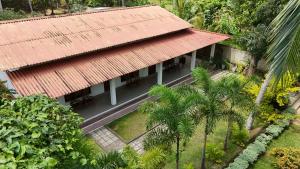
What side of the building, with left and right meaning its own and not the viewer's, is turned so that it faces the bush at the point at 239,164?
front

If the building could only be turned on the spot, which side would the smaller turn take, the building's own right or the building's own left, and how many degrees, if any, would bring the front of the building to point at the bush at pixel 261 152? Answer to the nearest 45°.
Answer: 0° — it already faces it

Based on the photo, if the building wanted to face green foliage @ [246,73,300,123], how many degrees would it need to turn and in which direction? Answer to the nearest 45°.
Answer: approximately 45° to its left

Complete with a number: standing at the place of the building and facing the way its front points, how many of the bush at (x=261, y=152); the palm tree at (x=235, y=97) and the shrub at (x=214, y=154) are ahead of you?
3

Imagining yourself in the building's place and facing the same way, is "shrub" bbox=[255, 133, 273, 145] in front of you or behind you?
in front

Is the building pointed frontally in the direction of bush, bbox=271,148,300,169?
yes

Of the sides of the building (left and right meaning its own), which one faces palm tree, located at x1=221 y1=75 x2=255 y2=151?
front

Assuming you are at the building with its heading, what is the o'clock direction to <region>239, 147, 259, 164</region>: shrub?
The shrub is roughly at 12 o'clock from the building.

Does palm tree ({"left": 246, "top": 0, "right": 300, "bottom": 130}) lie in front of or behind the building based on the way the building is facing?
in front

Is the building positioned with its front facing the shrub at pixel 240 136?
yes

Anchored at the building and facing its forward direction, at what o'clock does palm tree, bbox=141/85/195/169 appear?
The palm tree is roughly at 1 o'clock from the building.

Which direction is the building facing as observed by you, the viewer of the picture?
facing the viewer and to the right of the viewer
